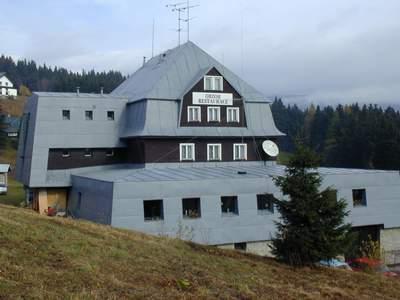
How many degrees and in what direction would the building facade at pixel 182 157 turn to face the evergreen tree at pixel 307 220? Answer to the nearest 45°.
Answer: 0° — it already faces it

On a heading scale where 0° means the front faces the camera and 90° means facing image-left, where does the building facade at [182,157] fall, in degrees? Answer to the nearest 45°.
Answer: approximately 0°
